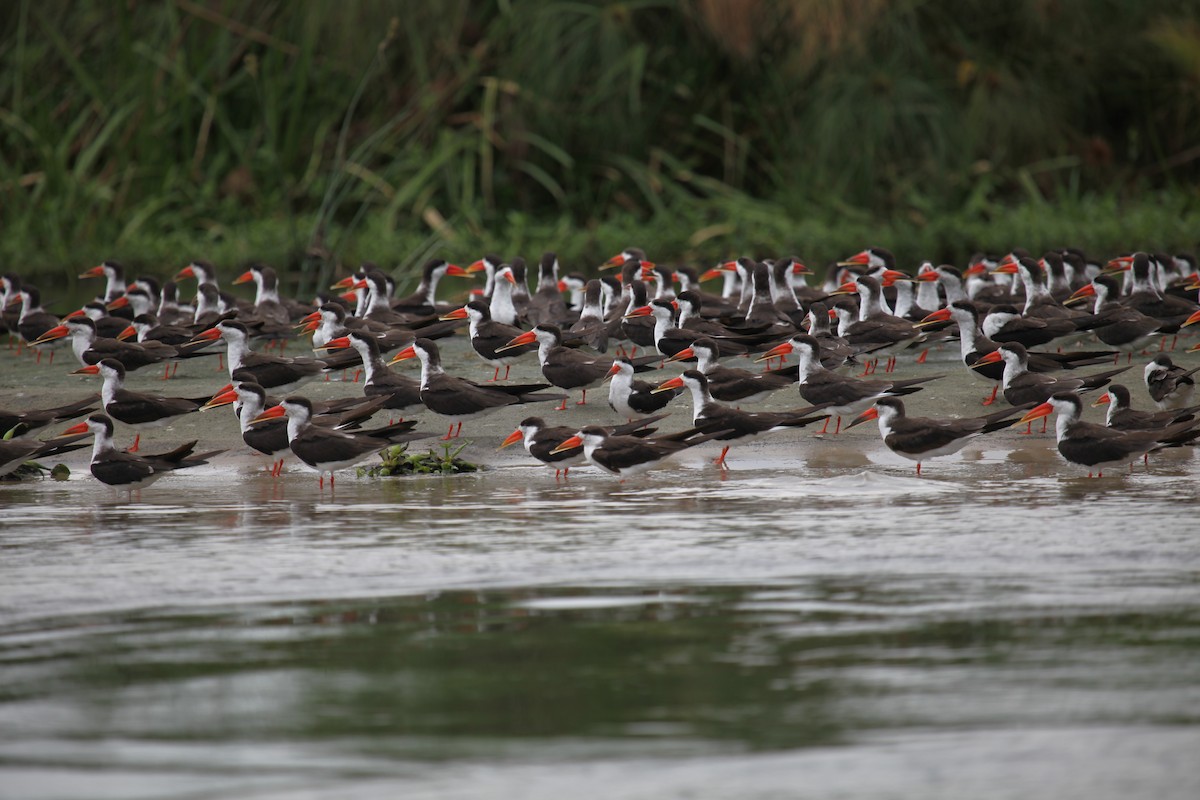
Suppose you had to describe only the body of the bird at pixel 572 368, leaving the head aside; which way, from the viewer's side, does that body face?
to the viewer's left

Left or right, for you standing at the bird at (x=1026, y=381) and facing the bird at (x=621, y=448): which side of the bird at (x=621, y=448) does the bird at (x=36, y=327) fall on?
right

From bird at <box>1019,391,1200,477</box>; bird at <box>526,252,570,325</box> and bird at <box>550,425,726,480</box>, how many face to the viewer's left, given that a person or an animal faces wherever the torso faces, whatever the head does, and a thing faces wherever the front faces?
2

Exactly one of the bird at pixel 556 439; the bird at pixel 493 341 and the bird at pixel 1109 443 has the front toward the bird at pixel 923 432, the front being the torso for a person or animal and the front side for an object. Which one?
the bird at pixel 1109 443

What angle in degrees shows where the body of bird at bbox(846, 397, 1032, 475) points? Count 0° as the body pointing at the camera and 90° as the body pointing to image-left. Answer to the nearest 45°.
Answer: approximately 90°

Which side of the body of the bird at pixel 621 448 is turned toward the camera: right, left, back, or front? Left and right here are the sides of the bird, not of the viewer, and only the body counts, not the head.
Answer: left

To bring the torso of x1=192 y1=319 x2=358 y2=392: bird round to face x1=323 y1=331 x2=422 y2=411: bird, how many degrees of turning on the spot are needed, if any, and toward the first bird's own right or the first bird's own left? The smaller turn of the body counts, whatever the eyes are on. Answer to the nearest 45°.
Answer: approximately 135° to the first bird's own left

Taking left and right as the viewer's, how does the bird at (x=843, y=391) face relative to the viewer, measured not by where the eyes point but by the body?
facing to the left of the viewer

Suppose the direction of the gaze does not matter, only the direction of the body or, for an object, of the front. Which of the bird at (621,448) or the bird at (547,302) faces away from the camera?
the bird at (547,302)

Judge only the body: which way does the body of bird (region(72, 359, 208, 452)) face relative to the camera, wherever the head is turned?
to the viewer's left

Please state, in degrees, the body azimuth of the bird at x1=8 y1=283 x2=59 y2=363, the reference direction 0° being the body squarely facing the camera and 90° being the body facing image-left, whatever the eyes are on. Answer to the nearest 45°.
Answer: approximately 90°

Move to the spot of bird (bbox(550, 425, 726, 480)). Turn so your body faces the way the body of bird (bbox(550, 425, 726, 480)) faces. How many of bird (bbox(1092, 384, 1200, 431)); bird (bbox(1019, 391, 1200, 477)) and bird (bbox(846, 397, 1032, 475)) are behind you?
3

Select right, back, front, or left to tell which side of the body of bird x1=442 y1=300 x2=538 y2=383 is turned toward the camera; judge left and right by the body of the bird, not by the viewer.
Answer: left

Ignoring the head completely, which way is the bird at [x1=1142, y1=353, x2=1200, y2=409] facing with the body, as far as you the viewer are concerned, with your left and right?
facing to the left of the viewer
